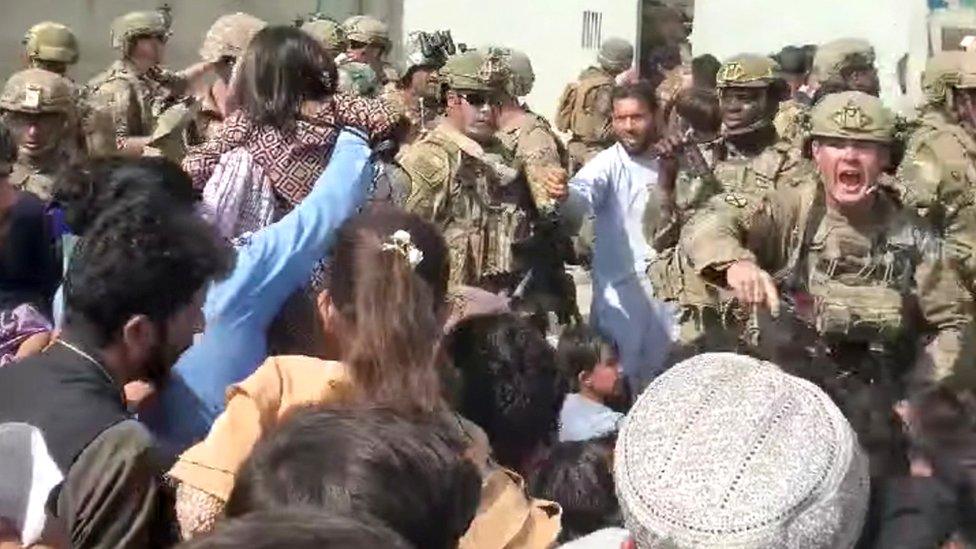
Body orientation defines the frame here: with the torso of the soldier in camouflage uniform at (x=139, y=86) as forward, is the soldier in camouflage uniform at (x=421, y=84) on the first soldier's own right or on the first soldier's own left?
on the first soldier's own left

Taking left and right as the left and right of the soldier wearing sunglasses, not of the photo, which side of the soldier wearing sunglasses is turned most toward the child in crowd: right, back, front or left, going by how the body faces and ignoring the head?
front

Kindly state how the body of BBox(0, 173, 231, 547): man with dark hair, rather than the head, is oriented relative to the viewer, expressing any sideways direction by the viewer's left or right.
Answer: facing away from the viewer and to the right of the viewer

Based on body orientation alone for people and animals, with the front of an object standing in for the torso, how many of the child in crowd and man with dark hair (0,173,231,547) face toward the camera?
0

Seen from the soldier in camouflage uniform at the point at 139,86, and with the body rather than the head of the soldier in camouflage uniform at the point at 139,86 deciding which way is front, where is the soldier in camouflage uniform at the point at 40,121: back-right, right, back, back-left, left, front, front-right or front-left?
front-right

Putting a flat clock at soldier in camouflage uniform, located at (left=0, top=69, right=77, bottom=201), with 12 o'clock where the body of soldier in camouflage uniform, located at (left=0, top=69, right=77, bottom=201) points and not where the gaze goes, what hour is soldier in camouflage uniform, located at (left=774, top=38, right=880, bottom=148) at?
soldier in camouflage uniform, located at (left=774, top=38, right=880, bottom=148) is roughly at 8 o'clock from soldier in camouflage uniform, located at (left=0, top=69, right=77, bottom=201).

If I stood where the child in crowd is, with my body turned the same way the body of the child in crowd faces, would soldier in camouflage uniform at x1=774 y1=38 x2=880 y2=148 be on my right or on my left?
on my left

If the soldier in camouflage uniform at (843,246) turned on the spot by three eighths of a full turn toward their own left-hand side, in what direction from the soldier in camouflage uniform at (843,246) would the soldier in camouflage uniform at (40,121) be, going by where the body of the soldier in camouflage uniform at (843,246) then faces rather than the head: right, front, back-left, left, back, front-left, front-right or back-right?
back-left

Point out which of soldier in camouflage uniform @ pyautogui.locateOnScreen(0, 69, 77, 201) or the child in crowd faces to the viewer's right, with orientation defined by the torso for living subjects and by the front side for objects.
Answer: the child in crowd

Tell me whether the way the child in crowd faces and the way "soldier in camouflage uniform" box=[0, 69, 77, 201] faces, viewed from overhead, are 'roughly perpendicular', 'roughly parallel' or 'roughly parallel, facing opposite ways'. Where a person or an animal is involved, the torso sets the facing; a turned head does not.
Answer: roughly perpendicular

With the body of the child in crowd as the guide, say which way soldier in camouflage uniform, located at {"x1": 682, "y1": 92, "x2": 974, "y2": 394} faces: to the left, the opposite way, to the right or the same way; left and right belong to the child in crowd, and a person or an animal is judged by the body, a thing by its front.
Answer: to the right

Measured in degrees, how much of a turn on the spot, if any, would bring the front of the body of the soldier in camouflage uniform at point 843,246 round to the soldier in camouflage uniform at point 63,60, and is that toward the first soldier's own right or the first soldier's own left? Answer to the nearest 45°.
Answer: approximately 135° to the first soldier's own right
